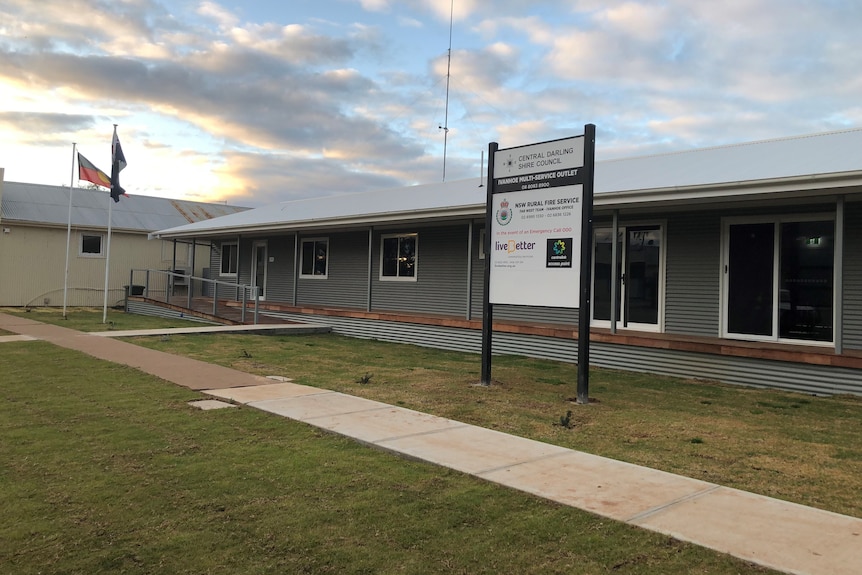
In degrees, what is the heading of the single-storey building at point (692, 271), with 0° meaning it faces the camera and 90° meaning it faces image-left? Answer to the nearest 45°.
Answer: approximately 45°

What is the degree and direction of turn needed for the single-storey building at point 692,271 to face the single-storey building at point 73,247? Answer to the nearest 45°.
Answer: approximately 90° to its right

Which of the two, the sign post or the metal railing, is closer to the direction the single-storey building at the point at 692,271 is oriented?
the sign post

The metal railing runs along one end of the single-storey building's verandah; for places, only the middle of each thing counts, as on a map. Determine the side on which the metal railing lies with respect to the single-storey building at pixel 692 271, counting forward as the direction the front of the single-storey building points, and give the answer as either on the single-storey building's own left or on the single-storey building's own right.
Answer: on the single-storey building's own right

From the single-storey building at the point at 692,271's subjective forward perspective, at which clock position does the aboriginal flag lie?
The aboriginal flag is roughly at 2 o'clock from the single-storey building.

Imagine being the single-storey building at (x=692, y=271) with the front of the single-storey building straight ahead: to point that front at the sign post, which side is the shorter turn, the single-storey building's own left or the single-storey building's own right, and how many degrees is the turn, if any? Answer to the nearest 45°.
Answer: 0° — it already faces it

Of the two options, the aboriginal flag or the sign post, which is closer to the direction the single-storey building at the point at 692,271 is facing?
the sign post

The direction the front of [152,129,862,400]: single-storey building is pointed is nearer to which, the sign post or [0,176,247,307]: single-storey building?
the sign post
